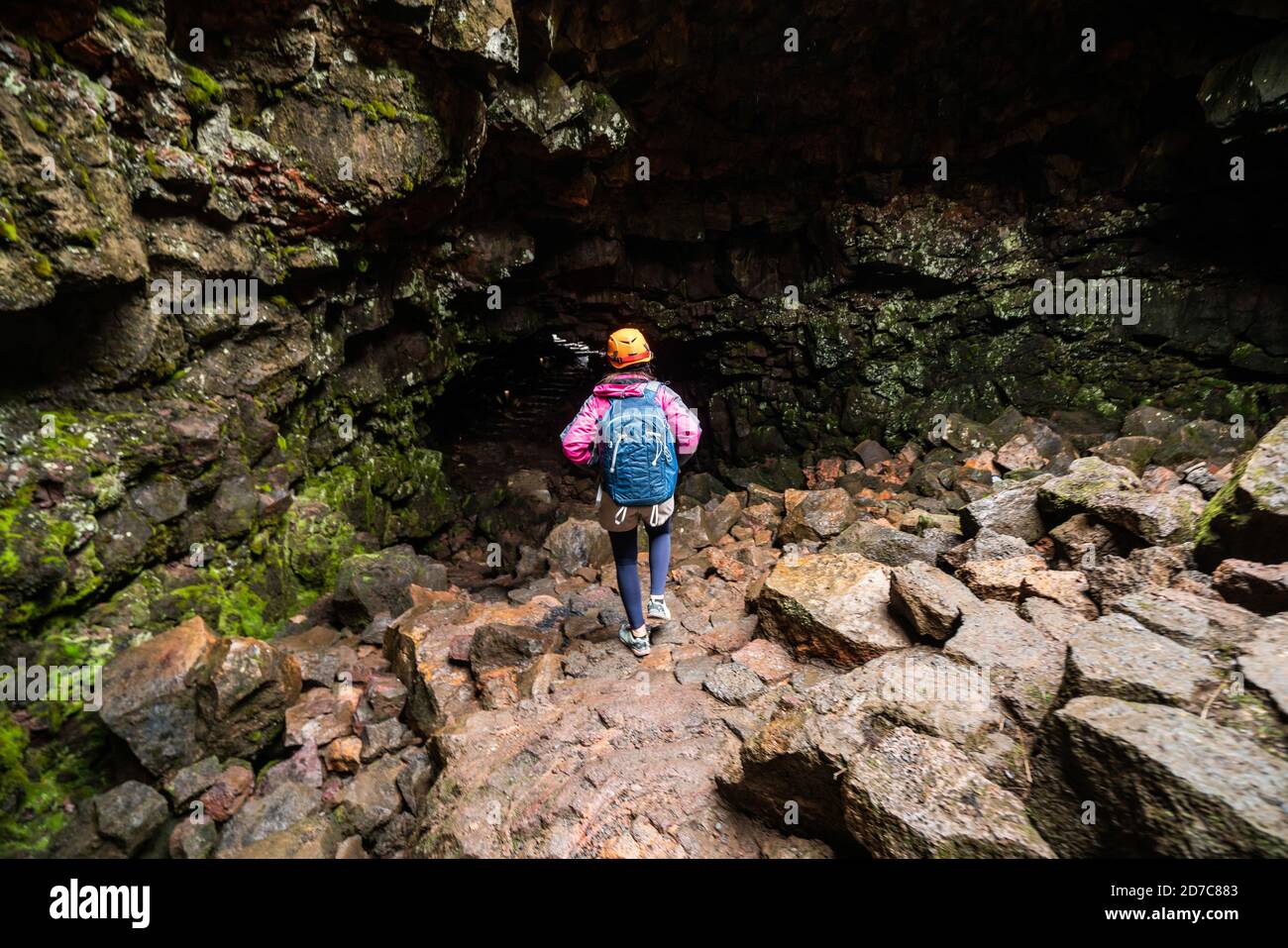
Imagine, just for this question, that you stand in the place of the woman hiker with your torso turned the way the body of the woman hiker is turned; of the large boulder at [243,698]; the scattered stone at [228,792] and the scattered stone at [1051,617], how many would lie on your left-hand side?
2

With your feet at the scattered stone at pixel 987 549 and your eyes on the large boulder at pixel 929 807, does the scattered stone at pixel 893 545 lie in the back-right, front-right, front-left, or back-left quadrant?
back-right

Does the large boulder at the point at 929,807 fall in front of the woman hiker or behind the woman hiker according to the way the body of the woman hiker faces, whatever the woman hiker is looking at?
behind

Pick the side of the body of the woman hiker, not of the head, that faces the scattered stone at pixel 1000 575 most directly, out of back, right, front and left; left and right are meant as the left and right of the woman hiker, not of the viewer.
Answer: right

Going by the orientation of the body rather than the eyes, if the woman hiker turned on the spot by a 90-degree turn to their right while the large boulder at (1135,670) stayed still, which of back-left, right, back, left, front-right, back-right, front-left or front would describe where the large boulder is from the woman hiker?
front-right

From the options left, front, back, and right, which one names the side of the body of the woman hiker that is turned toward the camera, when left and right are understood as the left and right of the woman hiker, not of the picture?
back

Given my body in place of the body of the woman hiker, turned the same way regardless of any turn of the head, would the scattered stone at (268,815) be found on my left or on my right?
on my left

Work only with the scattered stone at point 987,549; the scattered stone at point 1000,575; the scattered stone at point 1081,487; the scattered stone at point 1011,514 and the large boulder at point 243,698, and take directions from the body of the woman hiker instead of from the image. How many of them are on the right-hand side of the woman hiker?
4

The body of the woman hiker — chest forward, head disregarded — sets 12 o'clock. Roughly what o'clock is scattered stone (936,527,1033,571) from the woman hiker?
The scattered stone is roughly at 3 o'clock from the woman hiker.
